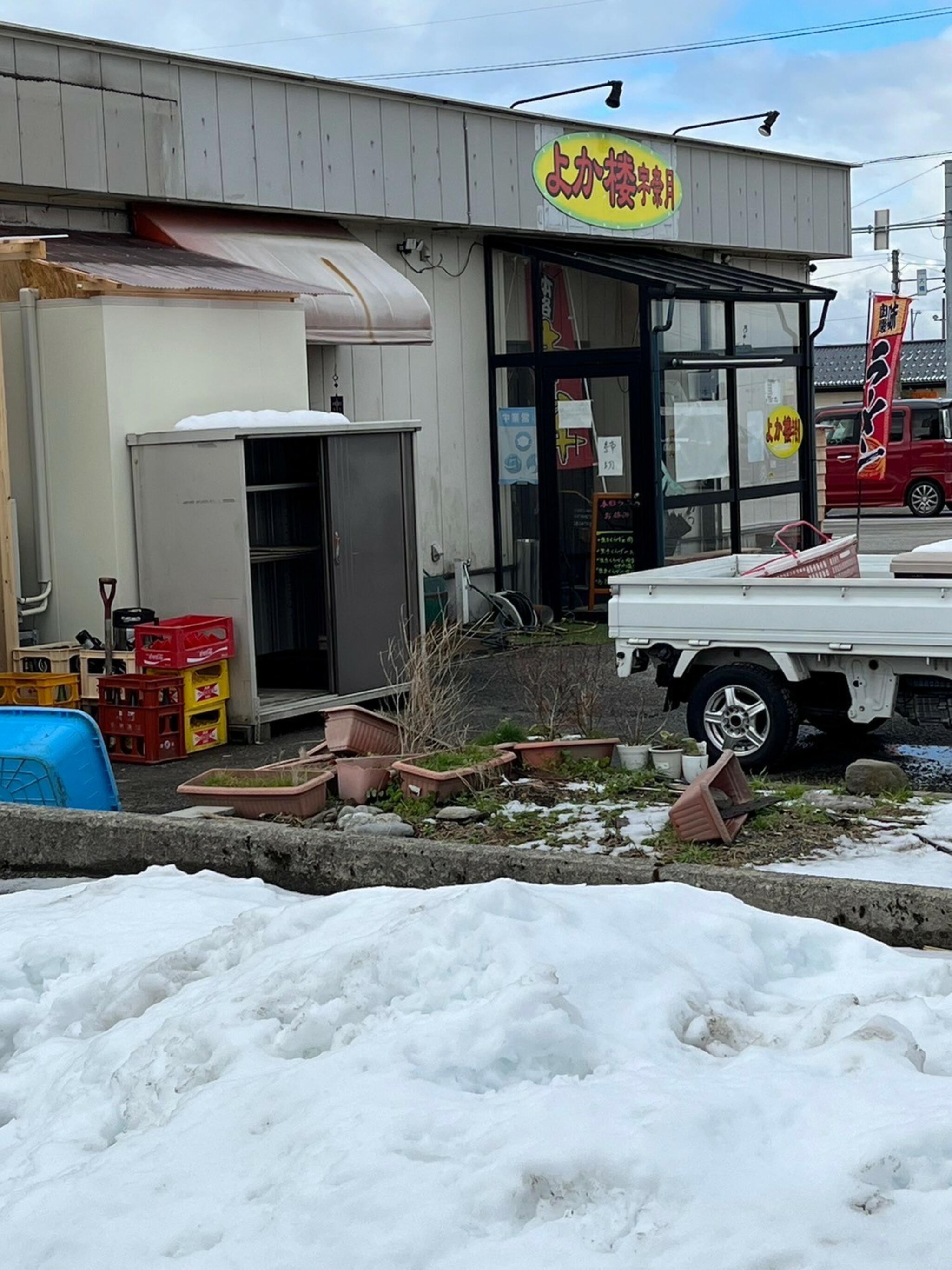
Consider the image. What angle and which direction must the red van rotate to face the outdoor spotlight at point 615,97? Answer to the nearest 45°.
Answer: approximately 90° to its left

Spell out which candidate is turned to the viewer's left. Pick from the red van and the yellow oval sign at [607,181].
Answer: the red van

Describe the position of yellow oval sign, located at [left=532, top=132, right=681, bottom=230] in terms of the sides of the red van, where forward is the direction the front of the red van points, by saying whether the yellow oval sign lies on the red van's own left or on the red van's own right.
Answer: on the red van's own left

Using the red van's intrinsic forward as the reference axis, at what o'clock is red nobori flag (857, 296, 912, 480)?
The red nobori flag is roughly at 9 o'clock from the red van.

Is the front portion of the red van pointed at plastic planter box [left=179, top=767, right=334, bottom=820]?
no

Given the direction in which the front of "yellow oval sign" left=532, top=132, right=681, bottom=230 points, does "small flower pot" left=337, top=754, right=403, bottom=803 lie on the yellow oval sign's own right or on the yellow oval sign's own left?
on the yellow oval sign's own right

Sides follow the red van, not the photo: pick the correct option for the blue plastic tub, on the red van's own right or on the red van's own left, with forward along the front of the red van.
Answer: on the red van's own left

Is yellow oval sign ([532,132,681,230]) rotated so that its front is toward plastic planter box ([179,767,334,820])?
no

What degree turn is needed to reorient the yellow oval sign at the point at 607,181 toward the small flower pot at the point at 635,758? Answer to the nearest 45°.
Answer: approximately 45° to its right

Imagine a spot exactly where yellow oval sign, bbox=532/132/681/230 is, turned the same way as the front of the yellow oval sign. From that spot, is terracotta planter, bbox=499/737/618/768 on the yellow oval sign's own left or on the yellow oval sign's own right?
on the yellow oval sign's own right

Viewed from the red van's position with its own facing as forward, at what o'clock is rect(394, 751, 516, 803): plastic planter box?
The plastic planter box is roughly at 9 o'clock from the red van.

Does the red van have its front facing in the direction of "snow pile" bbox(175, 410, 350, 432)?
no

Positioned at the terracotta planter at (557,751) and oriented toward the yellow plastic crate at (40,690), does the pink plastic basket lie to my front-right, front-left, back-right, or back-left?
back-right

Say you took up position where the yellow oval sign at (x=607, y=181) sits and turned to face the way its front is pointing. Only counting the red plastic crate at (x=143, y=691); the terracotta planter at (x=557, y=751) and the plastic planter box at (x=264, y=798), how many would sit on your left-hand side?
0

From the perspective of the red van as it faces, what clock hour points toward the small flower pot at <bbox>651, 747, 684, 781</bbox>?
The small flower pot is roughly at 9 o'clock from the red van.

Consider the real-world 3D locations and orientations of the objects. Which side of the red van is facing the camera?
left
